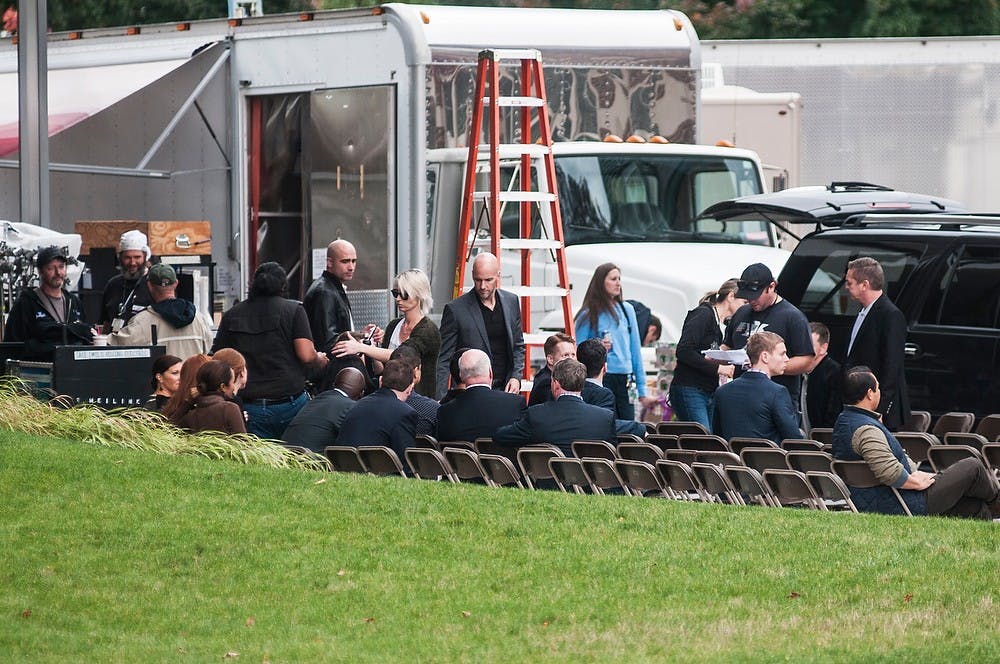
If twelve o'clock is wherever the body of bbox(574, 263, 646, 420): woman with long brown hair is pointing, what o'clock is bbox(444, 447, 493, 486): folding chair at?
The folding chair is roughly at 2 o'clock from the woman with long brown hair.

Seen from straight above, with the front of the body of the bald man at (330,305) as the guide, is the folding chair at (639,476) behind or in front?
in front

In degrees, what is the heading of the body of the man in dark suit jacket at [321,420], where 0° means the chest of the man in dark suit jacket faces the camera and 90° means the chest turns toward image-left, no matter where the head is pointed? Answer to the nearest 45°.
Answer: approximately 225°

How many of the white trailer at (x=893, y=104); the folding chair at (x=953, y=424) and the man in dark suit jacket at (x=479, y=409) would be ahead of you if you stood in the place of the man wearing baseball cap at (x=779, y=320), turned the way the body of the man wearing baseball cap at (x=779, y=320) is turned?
1

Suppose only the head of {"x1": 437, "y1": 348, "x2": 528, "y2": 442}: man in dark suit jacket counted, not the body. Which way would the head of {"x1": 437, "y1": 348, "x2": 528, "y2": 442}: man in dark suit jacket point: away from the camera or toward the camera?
away from the camera

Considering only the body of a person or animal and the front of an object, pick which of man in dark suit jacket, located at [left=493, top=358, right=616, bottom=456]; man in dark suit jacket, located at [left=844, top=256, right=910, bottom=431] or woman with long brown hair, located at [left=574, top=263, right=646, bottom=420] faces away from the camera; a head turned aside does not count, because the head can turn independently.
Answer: man in dark suit jacket, located at [left=493, top=358, right=616, bottom=456]

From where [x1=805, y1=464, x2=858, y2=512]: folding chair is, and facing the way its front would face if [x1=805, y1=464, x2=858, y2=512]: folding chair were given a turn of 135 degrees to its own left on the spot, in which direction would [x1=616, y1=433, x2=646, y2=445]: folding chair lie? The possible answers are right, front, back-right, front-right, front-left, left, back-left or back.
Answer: front-right

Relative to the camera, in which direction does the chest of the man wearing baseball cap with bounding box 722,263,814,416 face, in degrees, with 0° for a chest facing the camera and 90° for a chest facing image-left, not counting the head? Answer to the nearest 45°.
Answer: approximately 45°

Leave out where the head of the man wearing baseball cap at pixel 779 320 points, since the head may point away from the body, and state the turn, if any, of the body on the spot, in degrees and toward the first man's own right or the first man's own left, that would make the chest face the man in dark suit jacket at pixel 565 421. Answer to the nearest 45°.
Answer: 0° — they already face them

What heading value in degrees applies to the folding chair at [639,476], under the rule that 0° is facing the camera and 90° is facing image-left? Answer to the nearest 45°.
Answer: approximately 225°

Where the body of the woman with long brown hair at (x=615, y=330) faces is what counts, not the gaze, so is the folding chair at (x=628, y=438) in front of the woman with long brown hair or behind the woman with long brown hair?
in front

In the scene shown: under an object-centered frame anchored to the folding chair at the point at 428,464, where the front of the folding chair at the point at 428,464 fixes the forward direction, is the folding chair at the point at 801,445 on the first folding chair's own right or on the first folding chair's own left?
on the first folding chair's own right

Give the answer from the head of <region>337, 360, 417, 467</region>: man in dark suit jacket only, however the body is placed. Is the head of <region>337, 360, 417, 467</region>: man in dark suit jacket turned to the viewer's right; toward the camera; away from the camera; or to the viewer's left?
away from the camera

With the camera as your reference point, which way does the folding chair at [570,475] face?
facing away from the viewer and to the right of the viewer

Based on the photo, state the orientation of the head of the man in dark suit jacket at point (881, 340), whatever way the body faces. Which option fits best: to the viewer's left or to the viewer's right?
to the viewer's left
